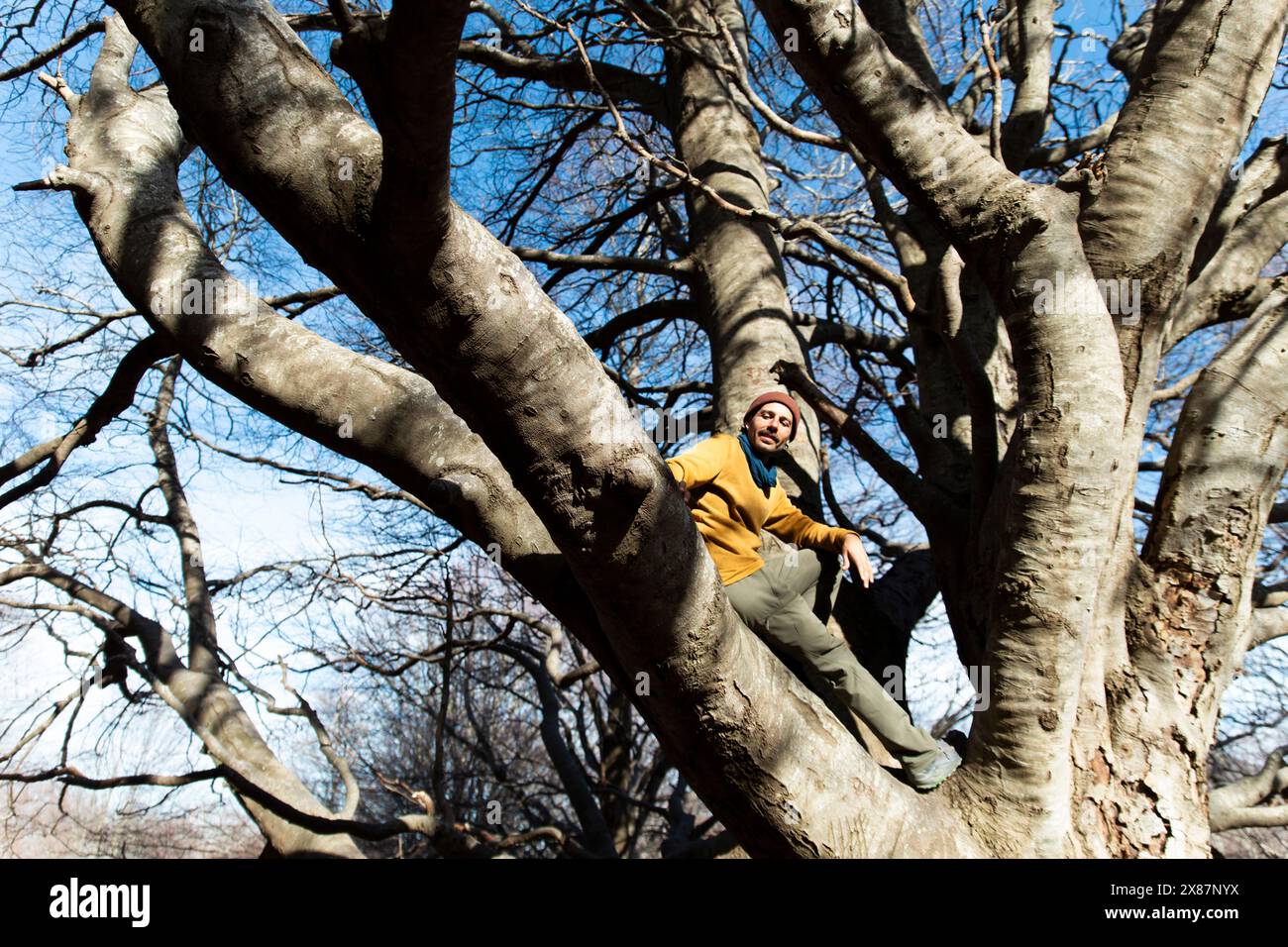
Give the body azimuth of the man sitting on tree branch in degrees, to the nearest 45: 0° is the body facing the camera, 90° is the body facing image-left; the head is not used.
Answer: approximately 315°
